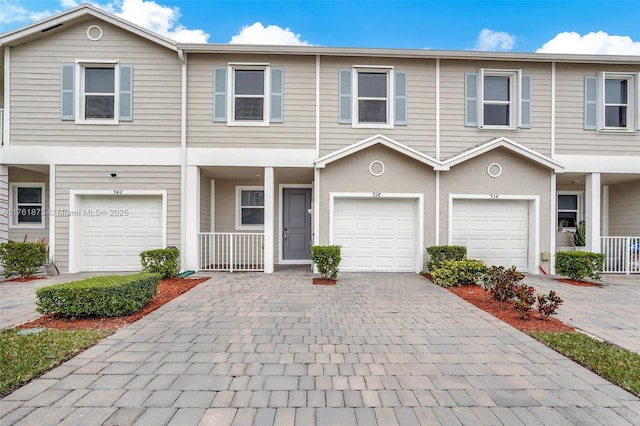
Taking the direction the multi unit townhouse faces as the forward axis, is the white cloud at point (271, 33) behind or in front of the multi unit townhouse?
behind

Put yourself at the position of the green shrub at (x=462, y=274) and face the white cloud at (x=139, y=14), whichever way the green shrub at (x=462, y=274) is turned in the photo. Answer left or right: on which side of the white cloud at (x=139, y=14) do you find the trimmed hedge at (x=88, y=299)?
left

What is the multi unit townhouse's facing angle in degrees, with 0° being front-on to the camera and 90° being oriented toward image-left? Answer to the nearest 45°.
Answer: approximately 0°
